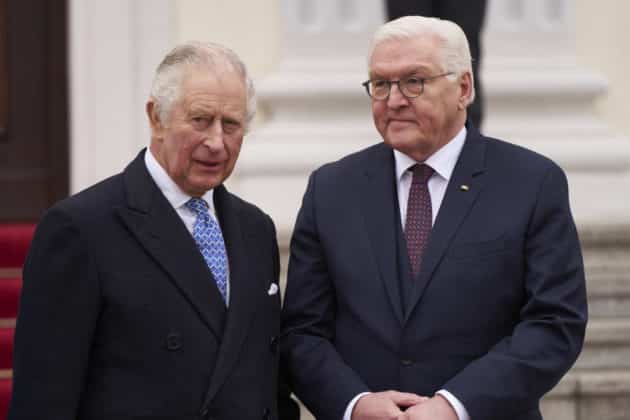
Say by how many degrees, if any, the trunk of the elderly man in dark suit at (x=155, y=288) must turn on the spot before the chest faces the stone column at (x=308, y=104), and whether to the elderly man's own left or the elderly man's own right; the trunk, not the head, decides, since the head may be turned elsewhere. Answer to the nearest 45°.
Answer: approximately 135° to the elderly man's own left

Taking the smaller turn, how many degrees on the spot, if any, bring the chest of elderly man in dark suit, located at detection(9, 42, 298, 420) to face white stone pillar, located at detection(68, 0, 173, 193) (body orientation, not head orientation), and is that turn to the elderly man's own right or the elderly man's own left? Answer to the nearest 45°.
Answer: approximately 135° to the elderly man's own left

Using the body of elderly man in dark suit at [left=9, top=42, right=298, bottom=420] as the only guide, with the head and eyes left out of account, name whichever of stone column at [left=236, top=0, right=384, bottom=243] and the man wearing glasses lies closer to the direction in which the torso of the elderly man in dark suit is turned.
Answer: the man wearing glasses

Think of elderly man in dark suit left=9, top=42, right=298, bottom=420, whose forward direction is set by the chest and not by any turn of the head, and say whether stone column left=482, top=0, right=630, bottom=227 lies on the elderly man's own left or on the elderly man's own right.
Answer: on the elderly man's own left

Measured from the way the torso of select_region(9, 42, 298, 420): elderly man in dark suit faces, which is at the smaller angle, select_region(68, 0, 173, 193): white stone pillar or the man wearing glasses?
the man wearing glasses
